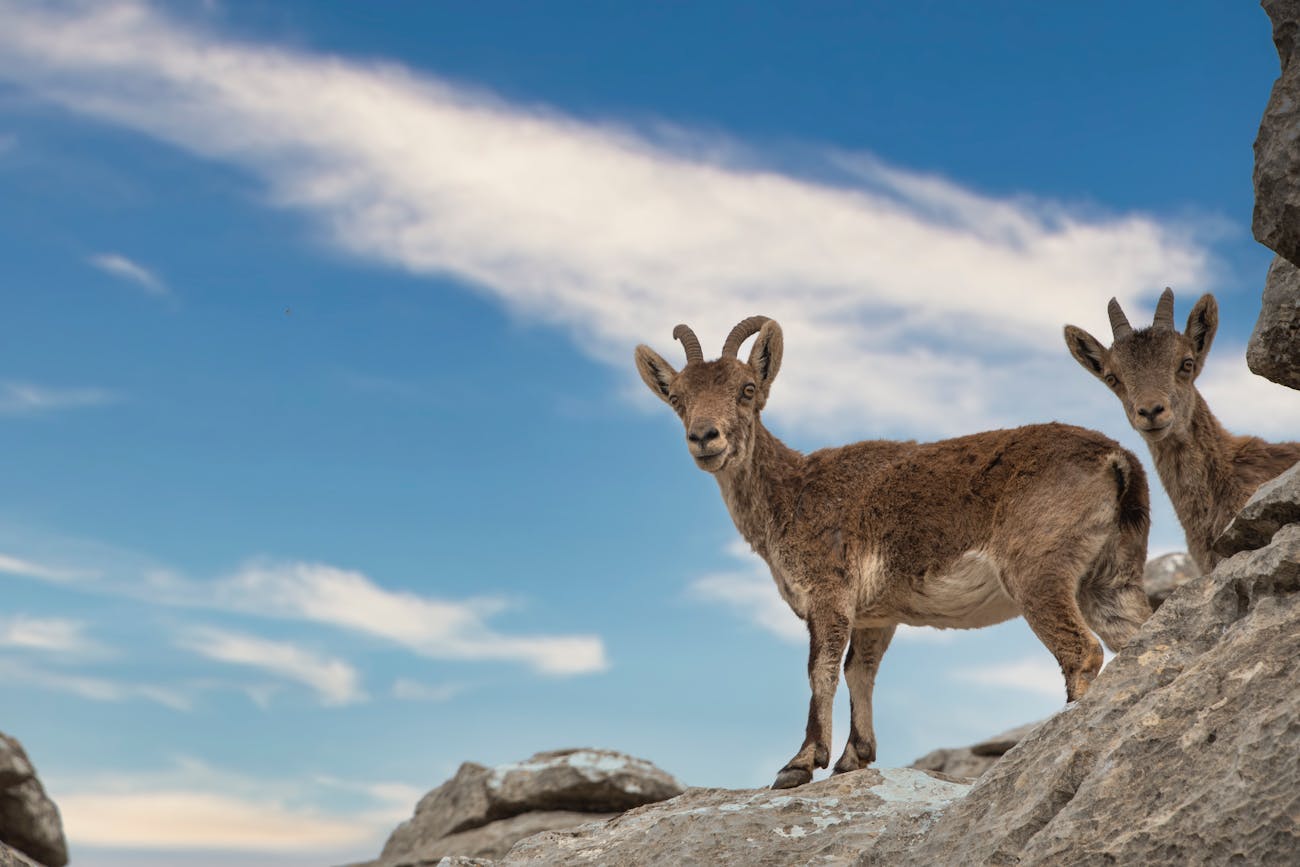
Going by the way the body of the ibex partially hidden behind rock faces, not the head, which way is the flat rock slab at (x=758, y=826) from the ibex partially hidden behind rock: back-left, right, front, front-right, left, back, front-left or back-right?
front

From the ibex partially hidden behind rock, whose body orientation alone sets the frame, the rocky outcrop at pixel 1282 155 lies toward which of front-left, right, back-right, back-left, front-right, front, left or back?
back-left

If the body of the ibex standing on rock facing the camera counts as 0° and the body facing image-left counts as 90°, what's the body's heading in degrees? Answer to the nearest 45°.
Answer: approximately 90°

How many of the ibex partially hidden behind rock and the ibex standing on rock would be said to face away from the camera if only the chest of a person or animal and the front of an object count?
0

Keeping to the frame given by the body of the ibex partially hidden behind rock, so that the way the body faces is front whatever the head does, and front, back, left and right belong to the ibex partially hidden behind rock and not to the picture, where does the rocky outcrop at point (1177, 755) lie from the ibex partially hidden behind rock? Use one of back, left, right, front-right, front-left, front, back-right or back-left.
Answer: front-left

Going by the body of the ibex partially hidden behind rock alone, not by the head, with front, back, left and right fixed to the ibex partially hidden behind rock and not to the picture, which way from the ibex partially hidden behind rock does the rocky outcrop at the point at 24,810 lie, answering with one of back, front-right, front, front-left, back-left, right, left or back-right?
front-right

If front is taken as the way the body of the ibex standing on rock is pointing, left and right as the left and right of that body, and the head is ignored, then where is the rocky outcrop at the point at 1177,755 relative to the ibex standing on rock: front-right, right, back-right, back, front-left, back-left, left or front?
left
